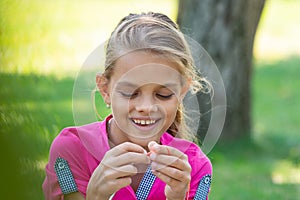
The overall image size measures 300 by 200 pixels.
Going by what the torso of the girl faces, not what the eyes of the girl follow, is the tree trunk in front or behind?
behind

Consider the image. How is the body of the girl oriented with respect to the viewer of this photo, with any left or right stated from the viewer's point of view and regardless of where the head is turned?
facing the viewer

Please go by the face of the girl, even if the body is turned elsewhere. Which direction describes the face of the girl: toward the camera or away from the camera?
toward the camera
